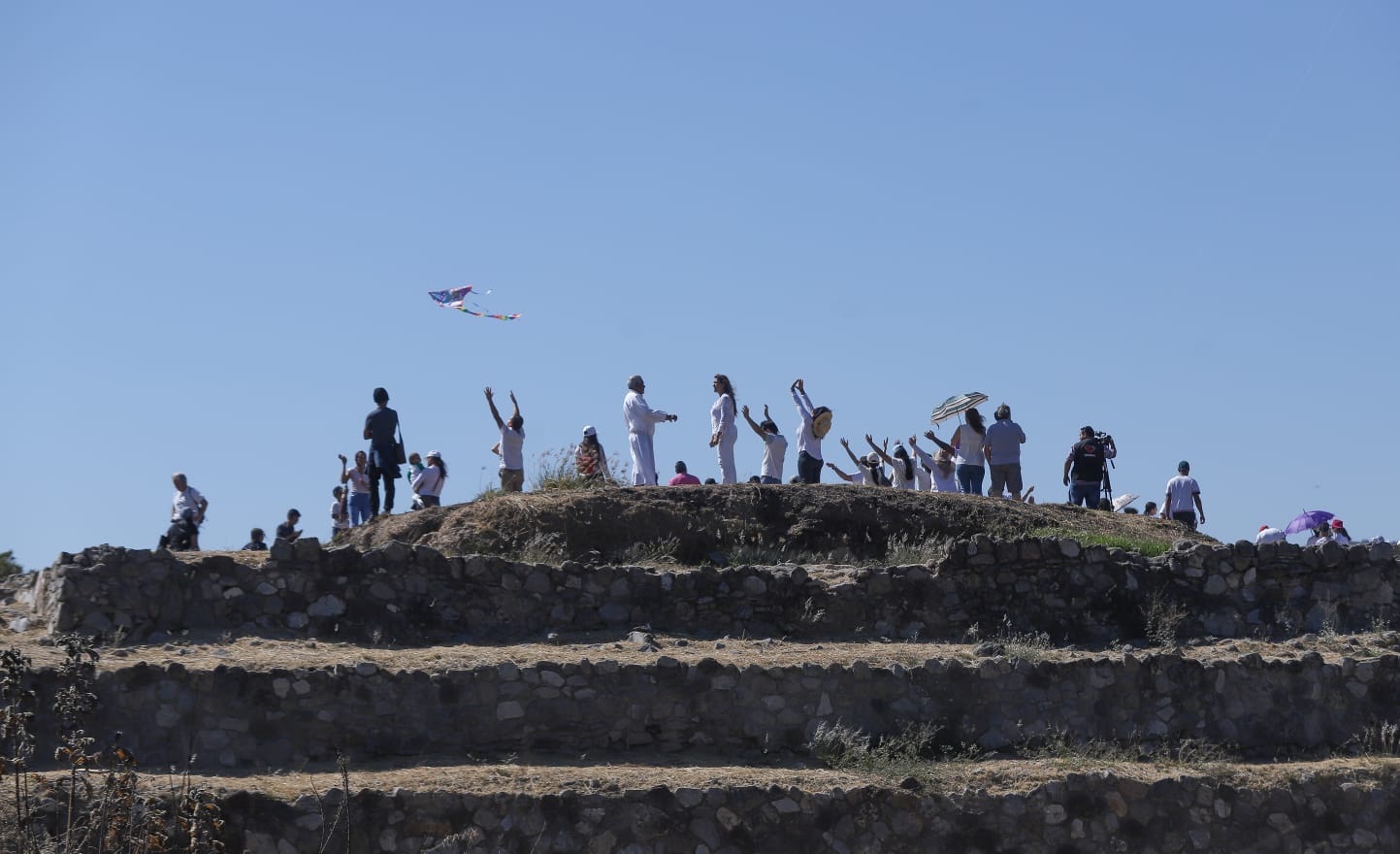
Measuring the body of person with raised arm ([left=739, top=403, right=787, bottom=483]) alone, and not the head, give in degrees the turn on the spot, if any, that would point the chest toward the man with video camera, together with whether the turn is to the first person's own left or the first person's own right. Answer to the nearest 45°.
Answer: approximately 135° to the first person's own right

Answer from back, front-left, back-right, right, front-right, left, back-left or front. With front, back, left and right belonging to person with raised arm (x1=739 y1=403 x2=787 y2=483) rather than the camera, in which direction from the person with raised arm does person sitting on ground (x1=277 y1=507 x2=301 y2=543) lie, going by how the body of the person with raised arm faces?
front-left

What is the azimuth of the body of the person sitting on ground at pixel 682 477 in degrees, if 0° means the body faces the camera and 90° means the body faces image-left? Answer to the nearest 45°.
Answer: approximately 180°

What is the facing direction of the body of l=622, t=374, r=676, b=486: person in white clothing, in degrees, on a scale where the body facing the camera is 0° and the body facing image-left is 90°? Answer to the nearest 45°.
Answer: approximately 270°

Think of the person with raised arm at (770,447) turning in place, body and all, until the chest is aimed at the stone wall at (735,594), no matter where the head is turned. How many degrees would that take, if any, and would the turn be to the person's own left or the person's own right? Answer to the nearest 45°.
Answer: approximately 135° to the person's own left

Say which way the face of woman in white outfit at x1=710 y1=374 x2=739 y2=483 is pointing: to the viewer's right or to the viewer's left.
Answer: to the viewer's left

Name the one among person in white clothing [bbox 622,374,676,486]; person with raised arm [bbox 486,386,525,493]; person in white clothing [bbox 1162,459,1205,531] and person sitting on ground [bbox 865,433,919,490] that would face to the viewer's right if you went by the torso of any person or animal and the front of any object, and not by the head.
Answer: person in white clothing [bbox 622,374,676,486]

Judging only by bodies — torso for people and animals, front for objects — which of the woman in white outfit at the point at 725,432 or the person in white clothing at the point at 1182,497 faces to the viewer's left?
the woman in white outfit
